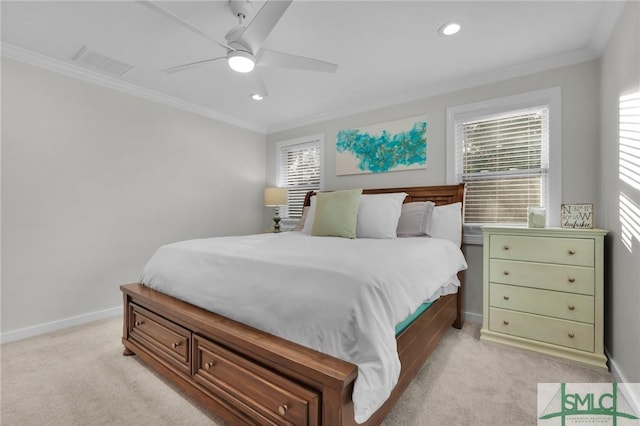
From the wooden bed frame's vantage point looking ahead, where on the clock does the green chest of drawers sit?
The green chest of drawers is roughly at 7 o'clock from the wooden bed frame.

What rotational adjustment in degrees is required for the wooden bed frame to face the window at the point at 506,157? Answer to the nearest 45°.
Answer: approximately 180°

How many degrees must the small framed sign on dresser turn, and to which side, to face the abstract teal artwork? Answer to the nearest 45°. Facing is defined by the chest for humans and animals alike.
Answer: approximately 90° to its right

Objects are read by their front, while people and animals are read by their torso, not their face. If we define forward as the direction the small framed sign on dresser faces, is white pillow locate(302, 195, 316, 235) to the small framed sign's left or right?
on its right

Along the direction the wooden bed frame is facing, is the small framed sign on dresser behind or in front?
behind

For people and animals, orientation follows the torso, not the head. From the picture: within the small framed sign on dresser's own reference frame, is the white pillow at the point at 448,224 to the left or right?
on its right

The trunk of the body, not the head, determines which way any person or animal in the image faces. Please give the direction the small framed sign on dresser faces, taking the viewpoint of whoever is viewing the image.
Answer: facing the viewer

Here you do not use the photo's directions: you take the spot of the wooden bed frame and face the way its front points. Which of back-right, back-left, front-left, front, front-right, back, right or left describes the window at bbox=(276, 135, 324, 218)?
back-right

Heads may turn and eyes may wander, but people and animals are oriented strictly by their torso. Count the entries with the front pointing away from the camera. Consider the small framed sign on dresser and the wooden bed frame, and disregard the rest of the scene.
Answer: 0

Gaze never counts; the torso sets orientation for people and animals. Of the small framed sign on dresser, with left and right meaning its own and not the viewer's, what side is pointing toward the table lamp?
right

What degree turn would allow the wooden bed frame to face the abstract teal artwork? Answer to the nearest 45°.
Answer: approximately 180°
